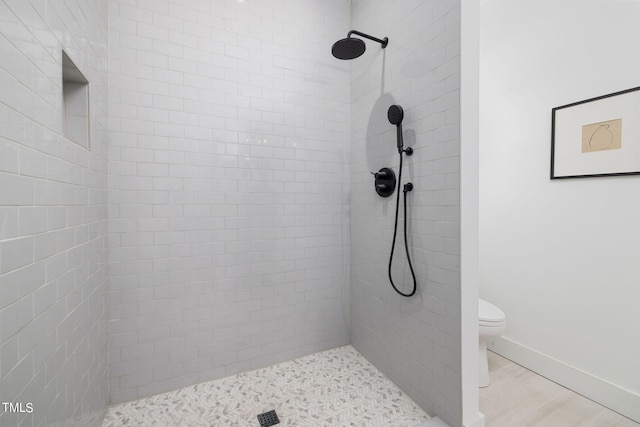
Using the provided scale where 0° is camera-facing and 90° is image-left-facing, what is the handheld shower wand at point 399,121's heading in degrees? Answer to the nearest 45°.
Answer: approximately 45°

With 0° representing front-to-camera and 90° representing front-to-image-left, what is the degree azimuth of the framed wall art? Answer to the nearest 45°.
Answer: approximately 45°

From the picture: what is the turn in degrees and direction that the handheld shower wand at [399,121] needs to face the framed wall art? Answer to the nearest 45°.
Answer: approximately 135° to its left

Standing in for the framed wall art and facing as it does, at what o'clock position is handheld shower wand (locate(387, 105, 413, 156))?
The handheld shower wand is roughly at 12 o'clock from the framed wall art.
